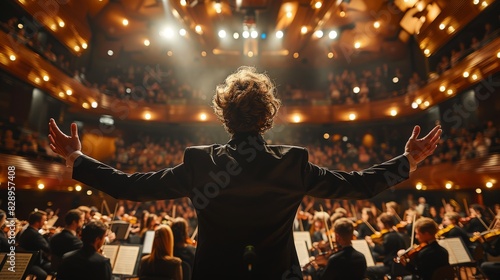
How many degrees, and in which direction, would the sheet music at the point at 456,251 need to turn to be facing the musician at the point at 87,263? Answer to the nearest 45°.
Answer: approximately 45° to its right

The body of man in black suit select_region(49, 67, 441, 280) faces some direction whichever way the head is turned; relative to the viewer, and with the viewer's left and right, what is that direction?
facing away from the viewer

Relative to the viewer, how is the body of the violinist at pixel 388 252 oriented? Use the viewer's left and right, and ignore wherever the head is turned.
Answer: facing to the left of the viewer

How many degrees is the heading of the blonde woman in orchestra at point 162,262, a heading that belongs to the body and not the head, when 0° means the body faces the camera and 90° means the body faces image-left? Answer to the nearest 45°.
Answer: approximately 180°

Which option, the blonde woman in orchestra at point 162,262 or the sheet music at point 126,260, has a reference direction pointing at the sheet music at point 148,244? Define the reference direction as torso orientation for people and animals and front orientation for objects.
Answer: the blonde woman in orchestra

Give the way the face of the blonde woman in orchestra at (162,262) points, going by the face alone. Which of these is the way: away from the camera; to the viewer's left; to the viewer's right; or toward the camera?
away from the camera
